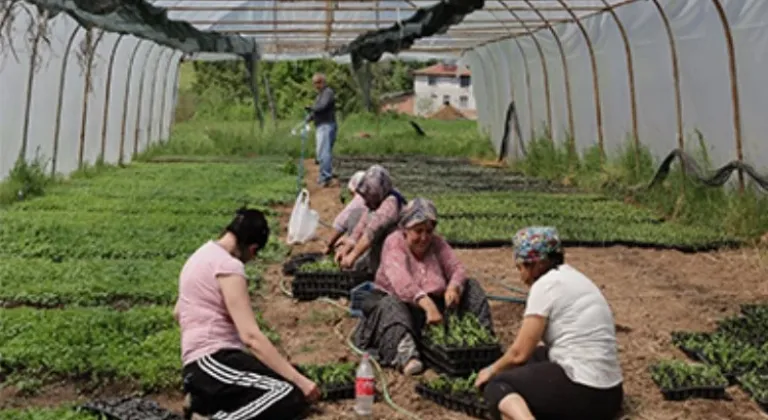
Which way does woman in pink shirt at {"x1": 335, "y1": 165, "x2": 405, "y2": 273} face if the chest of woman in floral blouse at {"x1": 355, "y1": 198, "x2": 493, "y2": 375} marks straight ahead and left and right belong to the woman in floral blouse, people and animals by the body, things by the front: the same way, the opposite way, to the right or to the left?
to the right

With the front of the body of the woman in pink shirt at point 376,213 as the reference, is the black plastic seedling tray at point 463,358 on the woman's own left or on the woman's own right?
on the woman's own left

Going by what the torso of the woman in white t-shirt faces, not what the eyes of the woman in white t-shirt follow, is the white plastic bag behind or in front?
in front

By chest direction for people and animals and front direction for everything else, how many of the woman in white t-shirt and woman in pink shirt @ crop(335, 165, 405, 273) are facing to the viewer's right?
0

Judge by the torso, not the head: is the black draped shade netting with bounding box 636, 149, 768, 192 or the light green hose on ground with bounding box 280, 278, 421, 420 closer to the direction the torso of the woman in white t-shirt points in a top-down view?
the light green hose on ground

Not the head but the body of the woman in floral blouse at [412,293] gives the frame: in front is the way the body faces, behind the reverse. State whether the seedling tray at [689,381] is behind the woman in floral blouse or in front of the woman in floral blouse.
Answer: in front

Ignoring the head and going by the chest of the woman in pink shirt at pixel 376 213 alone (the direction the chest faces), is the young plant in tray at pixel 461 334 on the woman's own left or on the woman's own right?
on the woman's own left

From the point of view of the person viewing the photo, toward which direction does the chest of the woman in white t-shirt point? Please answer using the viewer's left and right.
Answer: facing away from the viewer and to the left of the viewer

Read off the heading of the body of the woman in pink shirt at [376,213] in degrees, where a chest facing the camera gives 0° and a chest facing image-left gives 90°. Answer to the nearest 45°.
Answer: approximately 45°

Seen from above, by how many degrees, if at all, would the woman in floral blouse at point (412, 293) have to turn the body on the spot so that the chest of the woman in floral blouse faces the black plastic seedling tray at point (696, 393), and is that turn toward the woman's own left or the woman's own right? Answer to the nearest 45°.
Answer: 0° — they already face it

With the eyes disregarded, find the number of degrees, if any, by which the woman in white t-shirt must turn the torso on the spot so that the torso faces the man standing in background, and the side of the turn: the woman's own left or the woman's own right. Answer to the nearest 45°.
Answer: approximately 45° to the woman's own right

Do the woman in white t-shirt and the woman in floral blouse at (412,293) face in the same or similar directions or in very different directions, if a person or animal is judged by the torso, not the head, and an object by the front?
very different directions

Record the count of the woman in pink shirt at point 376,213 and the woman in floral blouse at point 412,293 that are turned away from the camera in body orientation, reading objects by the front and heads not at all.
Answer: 0
